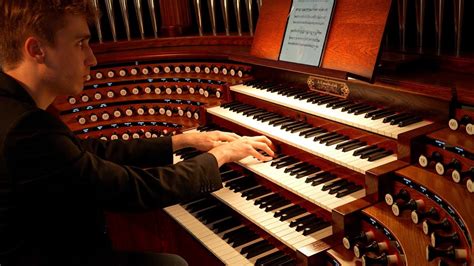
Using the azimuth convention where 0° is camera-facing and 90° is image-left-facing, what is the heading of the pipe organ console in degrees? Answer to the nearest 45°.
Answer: approximately 45°
